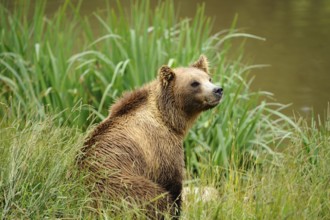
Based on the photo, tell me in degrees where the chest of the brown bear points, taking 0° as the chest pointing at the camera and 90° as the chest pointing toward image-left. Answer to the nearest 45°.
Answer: approximately 270°
